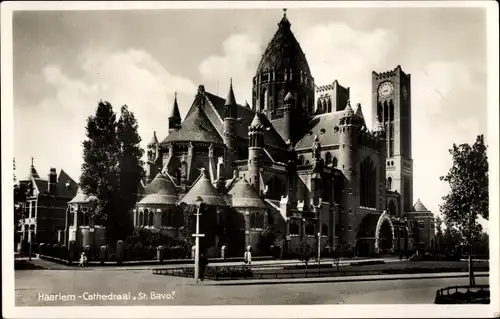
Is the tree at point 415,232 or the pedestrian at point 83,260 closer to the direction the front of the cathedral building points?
the tree

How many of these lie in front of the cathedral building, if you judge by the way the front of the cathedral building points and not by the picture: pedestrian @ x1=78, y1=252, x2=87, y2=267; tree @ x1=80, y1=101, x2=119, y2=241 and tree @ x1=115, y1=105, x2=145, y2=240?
0

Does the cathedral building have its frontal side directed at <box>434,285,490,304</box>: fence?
no

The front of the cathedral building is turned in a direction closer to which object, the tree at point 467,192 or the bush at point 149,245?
the tree

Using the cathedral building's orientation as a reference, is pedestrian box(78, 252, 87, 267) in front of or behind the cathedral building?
behind
